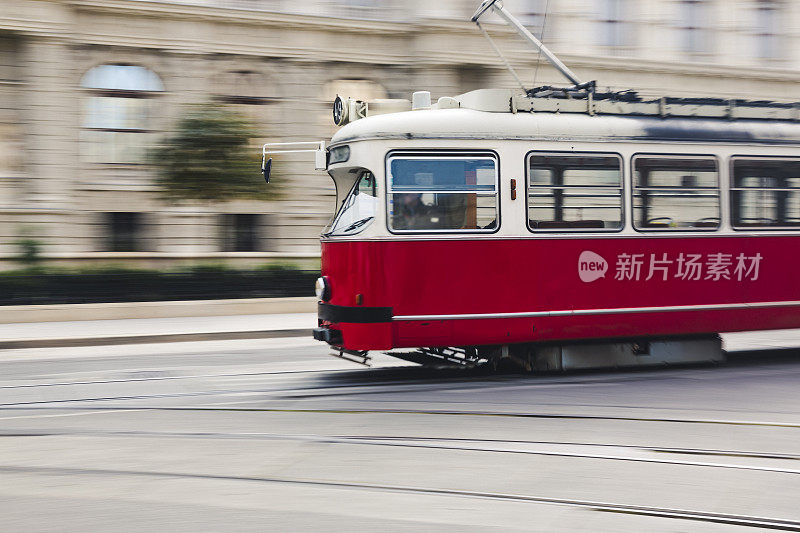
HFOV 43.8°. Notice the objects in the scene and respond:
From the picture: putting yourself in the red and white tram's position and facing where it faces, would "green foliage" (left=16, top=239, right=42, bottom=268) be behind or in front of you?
in front

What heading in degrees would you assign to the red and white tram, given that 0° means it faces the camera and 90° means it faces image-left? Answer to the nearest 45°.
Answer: approximately 90°
